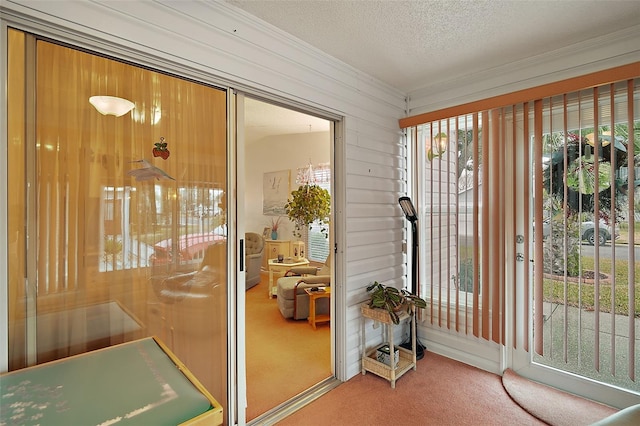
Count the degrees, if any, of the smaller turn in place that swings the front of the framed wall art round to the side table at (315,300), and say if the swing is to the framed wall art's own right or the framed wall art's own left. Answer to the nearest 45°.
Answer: approximately 45° to the framed wall art's own left

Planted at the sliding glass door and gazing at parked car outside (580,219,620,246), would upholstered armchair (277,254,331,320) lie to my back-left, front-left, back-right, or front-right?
front-left

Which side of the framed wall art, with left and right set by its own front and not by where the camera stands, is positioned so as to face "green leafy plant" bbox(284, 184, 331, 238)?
left

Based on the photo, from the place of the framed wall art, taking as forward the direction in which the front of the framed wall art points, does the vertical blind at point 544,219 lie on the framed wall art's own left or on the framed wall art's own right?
on the framed wall art's own left

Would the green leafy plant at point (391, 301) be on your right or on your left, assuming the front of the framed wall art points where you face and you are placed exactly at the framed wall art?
on your left

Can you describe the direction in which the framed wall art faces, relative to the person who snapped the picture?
facing the viewer and to the left of the viewer

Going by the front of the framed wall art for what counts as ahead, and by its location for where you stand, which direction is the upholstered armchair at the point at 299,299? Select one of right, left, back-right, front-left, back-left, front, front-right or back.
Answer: front-left

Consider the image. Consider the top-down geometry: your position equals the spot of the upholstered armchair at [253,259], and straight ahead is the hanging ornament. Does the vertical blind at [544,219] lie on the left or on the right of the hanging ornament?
left

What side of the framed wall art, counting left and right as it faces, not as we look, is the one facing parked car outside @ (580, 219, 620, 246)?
left
